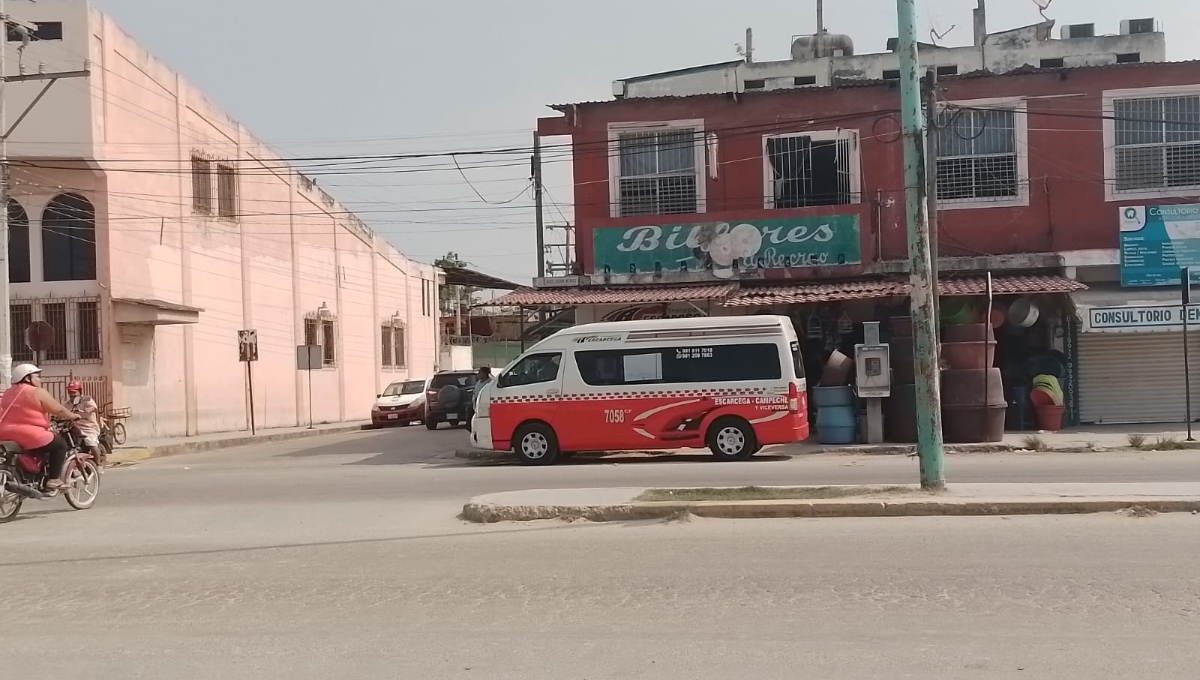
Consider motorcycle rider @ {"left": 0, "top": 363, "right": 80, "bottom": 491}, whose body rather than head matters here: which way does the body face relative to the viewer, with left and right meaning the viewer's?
facing away from the viewer and to the right of the viewer

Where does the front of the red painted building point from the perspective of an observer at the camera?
facing the viewer

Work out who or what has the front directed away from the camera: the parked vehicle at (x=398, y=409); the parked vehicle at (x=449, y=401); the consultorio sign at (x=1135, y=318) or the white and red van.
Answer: the parked vehicle at (x=449, y=401)

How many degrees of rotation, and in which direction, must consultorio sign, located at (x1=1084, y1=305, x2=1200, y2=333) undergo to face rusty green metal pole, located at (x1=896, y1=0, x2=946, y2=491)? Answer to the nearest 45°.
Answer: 0° — it already faces it

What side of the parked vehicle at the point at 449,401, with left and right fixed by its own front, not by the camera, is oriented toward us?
back

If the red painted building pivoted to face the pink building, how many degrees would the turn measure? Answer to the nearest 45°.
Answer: approximately 90° to its right

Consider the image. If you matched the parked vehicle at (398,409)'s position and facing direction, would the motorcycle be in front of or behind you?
in front

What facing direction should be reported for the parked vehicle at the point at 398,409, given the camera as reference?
facing the viewer and to the left of the viewer

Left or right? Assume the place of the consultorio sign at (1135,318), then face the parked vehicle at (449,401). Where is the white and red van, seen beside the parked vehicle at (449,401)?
left

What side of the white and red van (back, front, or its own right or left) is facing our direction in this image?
left

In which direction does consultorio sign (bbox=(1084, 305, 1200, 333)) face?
toward the camera

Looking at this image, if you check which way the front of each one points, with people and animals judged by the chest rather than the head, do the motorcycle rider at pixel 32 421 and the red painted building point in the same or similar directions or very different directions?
very different directions

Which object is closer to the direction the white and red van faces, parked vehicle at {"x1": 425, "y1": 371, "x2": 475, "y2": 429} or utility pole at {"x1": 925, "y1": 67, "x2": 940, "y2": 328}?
the parked vehicle
